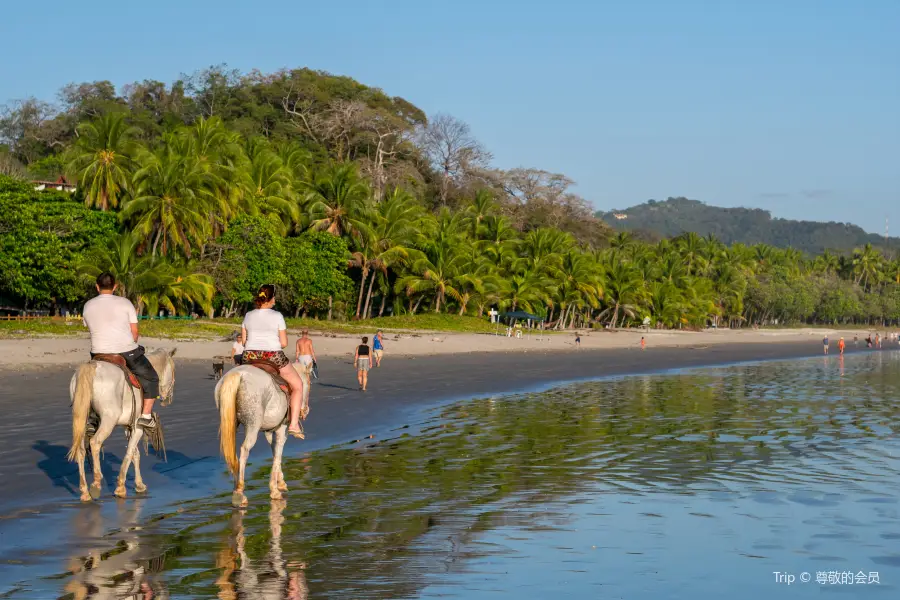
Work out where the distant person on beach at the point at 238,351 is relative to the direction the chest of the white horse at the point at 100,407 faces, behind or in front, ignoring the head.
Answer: in front

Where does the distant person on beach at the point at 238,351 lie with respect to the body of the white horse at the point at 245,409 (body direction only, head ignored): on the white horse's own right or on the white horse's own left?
on the white horse's own left

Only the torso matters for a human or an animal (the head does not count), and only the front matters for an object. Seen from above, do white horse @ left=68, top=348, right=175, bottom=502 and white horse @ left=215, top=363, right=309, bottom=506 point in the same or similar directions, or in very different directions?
same or similar directions

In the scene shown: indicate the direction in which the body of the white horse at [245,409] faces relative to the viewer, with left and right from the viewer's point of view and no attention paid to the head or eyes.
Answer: facing away from the viewer and to the right of the viewer

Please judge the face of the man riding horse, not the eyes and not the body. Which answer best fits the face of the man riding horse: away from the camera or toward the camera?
away from the camera

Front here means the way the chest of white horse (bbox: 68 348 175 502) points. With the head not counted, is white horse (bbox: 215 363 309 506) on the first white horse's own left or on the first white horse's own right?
on the first white horse's own right

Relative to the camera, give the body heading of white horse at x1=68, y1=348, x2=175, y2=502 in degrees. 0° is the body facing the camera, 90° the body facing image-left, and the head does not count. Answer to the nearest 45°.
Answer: approximately 225°

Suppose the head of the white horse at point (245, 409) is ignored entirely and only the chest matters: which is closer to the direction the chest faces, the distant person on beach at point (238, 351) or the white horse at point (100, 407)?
the distant person on beach

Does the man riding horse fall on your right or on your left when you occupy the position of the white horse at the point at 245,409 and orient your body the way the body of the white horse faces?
on your left

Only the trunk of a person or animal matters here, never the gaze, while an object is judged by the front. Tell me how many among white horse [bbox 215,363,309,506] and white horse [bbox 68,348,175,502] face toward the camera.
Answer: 0
